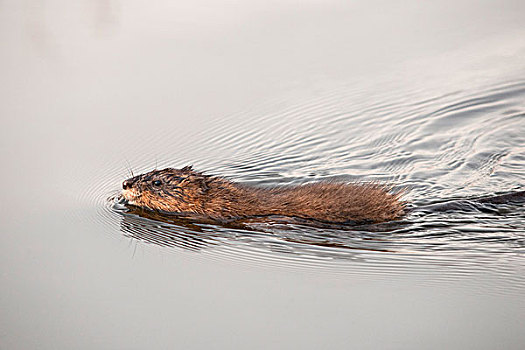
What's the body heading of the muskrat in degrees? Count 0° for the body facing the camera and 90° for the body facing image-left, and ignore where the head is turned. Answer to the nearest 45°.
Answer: approximately 90°
